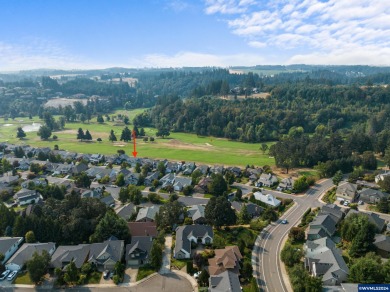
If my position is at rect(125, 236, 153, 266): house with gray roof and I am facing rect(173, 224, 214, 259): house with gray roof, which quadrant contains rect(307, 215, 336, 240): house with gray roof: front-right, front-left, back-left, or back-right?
front-right

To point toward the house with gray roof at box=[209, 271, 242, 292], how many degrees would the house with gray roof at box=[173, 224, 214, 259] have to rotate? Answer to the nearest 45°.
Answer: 0° — it already faces it

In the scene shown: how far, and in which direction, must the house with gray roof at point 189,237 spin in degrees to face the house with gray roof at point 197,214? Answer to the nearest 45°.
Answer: approximately 180°

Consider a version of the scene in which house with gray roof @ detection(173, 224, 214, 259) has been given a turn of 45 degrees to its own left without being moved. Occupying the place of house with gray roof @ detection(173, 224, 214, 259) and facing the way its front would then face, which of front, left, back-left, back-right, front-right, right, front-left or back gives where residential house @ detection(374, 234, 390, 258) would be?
front-left

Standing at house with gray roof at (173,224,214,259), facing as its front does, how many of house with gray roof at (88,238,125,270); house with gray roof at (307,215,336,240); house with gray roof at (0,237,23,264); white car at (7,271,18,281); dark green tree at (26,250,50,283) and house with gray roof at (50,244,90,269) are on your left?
1

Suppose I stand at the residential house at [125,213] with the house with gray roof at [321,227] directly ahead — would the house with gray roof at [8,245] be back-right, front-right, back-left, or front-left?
back-right

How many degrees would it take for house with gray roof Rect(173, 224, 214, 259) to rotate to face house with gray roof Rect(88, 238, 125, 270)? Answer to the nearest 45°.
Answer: approximately 45° to its right

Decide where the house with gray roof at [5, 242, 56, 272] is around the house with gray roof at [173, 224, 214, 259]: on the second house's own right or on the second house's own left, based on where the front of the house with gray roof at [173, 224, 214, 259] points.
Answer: on the second house's own right

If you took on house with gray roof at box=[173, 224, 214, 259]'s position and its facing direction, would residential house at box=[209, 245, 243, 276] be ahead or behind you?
ahead

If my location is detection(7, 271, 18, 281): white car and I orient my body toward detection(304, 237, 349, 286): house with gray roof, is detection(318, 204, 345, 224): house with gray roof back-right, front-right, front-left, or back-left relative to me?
front-left

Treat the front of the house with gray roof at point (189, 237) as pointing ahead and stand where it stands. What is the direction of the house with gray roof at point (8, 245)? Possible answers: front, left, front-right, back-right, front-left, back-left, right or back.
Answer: right

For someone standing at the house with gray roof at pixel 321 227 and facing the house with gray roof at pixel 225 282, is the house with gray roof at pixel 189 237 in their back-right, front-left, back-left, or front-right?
front-right

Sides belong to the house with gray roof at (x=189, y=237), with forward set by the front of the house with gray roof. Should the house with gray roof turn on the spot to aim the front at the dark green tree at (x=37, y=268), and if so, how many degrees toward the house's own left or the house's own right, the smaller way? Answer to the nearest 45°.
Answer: approximately 45° to the house's own right

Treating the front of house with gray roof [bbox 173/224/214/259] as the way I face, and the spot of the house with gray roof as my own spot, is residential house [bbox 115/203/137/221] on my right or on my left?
on my right

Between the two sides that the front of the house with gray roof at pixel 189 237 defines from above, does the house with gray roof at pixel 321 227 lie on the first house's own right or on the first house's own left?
on the first house's own left

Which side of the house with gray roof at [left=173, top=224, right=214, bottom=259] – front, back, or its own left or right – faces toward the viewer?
front

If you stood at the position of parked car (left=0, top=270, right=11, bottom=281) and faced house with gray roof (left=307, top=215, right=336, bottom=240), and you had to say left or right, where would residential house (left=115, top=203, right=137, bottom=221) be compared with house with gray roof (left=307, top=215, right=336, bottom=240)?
left

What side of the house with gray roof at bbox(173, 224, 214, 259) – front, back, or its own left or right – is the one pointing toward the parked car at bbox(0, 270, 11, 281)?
right

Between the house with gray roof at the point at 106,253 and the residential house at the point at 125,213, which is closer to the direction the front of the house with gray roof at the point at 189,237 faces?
the house with gray roof
